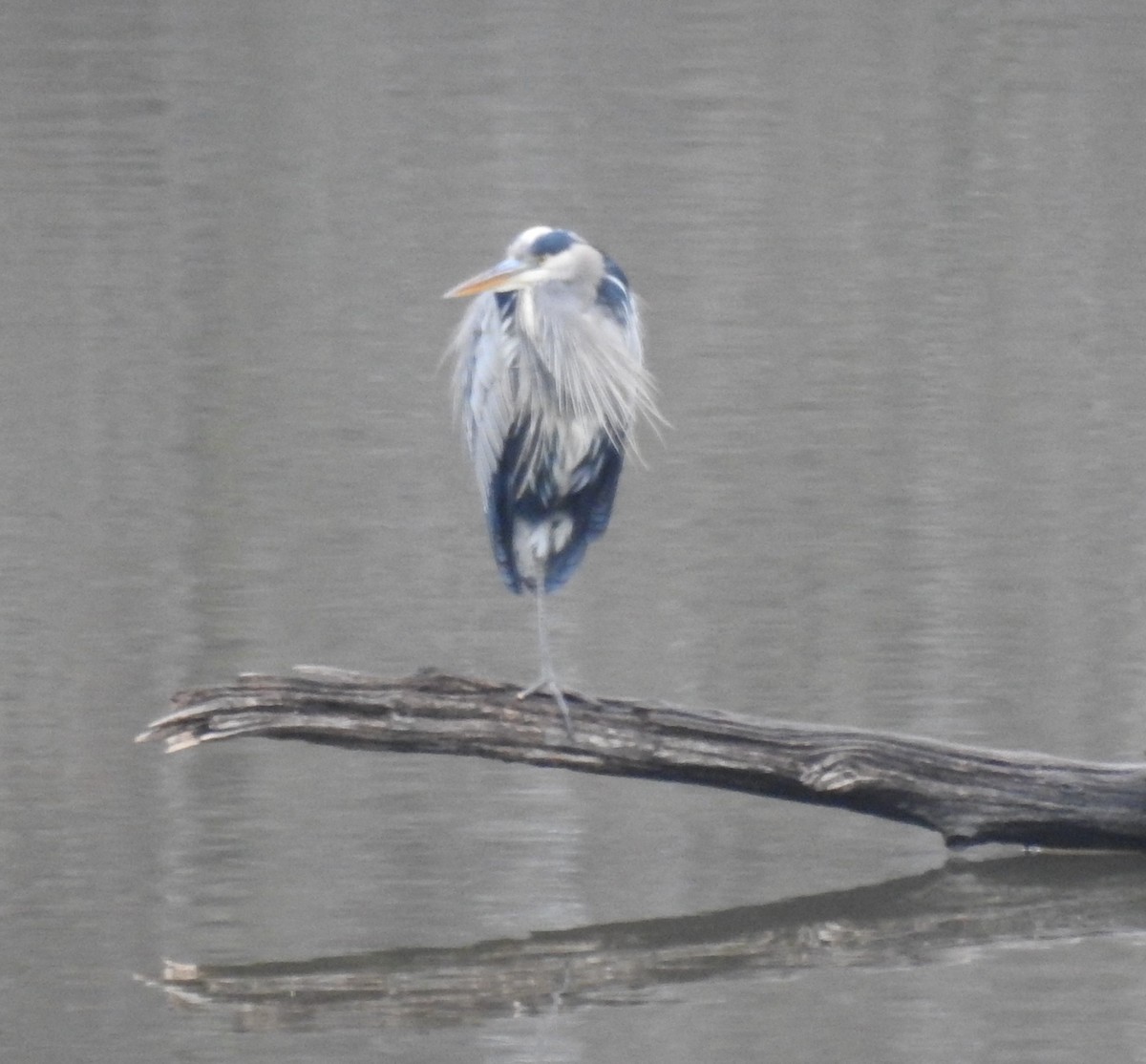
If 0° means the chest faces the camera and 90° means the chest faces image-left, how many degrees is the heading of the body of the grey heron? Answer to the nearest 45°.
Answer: approximately 0°
